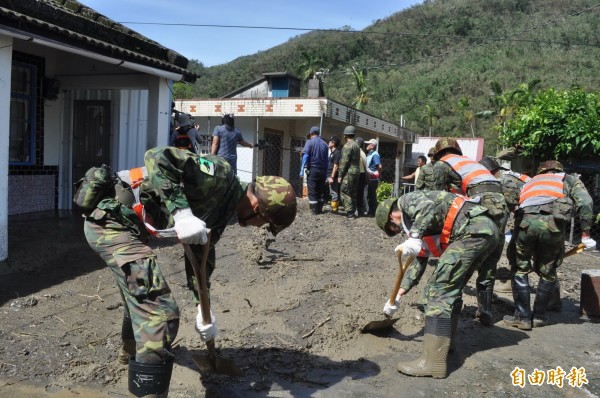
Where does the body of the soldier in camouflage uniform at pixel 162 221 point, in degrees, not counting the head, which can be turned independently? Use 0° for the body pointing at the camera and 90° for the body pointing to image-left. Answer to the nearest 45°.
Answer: approximately 270°

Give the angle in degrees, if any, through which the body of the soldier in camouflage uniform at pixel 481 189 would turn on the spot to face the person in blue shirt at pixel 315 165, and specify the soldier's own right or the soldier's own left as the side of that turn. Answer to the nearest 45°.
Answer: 0° — they already face them

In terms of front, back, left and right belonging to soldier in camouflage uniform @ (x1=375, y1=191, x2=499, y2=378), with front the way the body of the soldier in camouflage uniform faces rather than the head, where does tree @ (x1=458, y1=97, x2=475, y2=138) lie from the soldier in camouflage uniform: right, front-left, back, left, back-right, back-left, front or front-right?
right

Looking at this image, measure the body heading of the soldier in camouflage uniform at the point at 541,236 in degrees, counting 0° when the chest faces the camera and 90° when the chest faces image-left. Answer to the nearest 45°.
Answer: approximately 180°

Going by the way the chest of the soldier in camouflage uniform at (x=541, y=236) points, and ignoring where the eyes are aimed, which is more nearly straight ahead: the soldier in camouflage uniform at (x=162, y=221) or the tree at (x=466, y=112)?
the tree

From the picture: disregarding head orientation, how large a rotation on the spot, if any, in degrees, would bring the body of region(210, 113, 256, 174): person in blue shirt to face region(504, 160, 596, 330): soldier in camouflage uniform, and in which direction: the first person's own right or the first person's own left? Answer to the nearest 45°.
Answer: approximately 135° to the first person's own right

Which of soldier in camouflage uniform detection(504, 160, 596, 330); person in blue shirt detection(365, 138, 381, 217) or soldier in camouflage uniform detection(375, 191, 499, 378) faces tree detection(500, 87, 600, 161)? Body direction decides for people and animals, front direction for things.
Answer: soldier in camouflage uniform detection(504, 160, 596, 330)

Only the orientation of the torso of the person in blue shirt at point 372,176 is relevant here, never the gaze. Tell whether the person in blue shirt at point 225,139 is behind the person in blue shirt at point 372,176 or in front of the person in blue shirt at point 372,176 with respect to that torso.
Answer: in front

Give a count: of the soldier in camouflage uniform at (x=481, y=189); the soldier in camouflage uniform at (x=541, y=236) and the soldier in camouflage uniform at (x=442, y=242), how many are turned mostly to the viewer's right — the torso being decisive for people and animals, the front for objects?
0

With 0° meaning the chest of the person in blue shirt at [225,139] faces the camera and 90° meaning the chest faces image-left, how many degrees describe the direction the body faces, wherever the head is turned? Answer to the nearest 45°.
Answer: approximately 180°

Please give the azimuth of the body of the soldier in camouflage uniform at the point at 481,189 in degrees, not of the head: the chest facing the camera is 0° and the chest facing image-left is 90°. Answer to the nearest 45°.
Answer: approximately 135°

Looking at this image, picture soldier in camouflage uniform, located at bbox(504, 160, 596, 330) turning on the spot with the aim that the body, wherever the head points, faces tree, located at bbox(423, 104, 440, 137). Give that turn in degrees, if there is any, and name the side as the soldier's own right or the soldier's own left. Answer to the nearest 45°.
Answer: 0° — they already face it

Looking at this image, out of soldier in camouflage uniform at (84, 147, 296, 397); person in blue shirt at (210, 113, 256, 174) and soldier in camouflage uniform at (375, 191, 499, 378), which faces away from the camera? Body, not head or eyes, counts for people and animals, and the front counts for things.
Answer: the person in blue shirt

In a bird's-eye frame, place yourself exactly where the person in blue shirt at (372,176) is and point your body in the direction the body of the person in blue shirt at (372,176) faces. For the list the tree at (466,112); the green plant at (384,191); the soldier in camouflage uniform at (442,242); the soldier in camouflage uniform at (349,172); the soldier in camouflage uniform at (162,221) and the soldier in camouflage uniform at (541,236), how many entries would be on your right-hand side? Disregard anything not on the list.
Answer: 2

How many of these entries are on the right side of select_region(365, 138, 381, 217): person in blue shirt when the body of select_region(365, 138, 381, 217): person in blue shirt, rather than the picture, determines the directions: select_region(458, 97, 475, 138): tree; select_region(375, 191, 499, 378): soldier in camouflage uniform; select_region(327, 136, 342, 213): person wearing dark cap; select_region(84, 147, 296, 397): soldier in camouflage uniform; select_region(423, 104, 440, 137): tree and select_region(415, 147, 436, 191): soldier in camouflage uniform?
2
